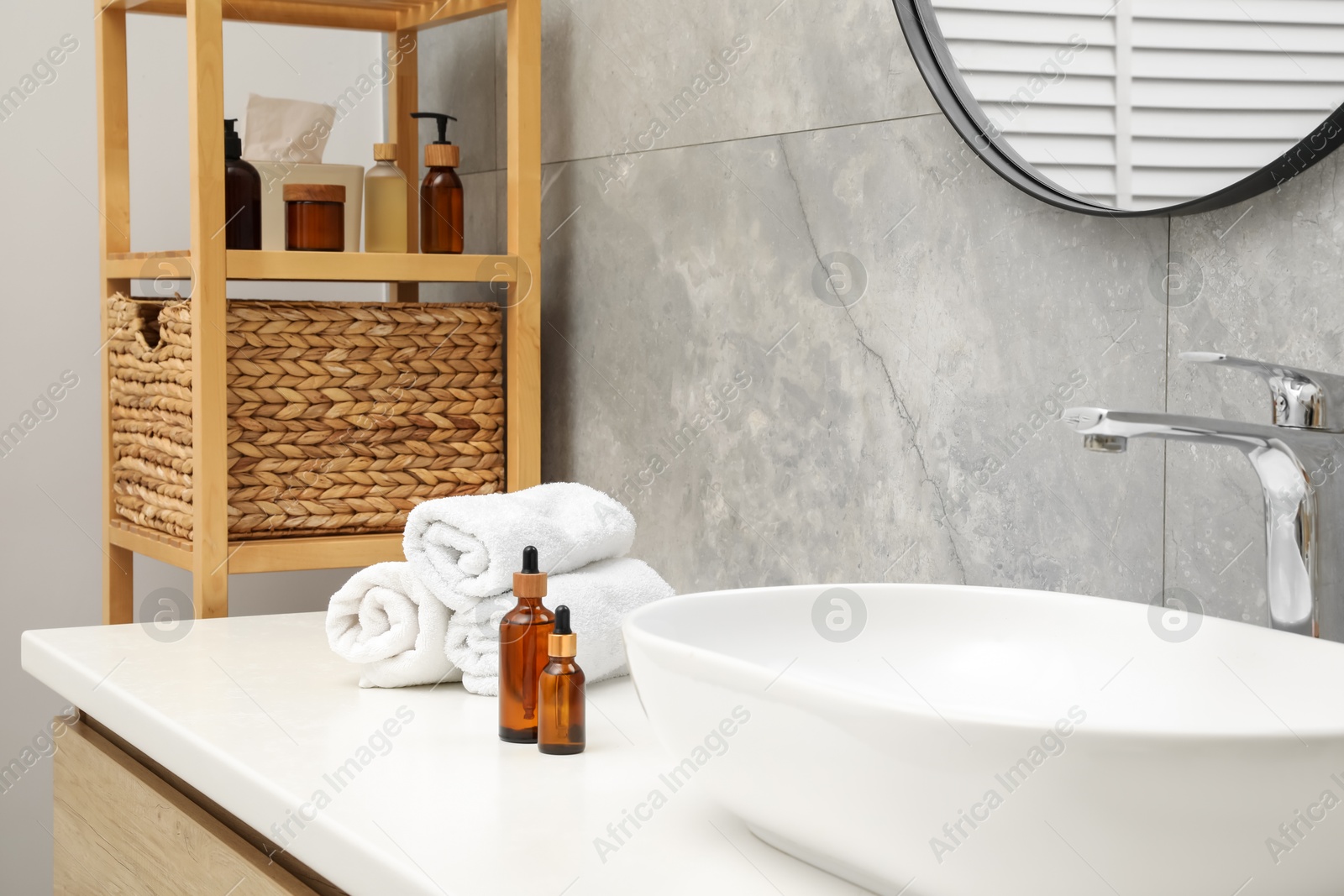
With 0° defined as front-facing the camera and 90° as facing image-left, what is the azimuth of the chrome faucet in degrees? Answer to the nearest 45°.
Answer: approximately 45°

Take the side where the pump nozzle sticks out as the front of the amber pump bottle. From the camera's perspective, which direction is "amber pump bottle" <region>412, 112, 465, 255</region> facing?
to the viewer's left

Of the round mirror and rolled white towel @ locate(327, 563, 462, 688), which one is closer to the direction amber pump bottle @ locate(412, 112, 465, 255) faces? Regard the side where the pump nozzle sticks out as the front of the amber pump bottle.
the rolled white towel

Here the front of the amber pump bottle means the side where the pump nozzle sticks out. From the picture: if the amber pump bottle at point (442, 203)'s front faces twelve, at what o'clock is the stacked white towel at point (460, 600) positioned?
The stacked white towel is roughly at 9 o'clock from the amber pump bottle.
